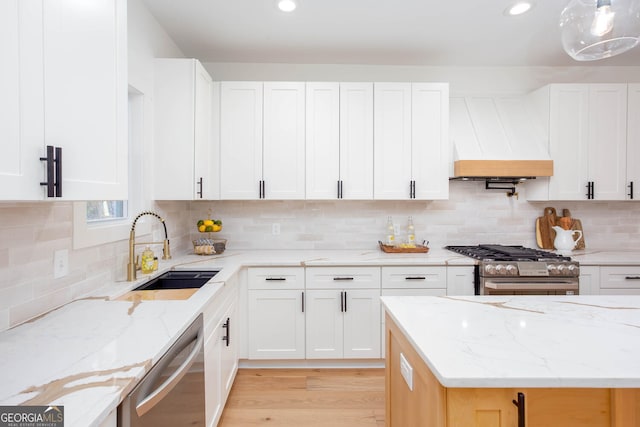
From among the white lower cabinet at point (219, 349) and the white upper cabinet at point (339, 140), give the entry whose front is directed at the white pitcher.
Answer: the white lower cabinet

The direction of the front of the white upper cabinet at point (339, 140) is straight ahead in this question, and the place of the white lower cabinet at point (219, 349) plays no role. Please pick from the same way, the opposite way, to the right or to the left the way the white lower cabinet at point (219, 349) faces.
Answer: to the left

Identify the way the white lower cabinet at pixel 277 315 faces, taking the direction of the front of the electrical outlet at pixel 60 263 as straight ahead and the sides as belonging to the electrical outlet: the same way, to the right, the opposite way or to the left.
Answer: to the right

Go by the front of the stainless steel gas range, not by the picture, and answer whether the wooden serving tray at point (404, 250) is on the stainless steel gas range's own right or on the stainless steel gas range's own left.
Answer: on the stainless steel gas range's own right

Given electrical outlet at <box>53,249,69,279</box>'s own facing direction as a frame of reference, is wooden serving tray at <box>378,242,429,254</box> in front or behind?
in front

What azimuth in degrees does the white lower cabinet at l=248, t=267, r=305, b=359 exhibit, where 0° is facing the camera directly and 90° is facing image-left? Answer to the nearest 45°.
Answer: approximately 0°

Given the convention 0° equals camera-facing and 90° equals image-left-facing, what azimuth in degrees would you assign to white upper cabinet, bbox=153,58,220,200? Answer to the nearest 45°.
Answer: approximately 270°

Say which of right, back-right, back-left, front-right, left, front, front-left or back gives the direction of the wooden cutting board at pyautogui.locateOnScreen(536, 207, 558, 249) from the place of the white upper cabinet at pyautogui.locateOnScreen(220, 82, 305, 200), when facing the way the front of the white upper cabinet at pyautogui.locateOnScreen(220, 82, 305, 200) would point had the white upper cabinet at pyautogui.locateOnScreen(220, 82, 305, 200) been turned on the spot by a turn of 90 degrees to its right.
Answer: back

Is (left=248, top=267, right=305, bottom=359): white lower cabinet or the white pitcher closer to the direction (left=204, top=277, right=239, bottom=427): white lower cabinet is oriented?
the white pitcher

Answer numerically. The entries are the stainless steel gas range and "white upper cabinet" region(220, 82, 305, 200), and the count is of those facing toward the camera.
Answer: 2

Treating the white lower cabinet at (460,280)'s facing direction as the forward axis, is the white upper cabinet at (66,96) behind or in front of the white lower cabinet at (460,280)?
in front

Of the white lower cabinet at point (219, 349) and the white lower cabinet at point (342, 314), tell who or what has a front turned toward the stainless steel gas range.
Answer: the white lower cabinet at point (219, 349)

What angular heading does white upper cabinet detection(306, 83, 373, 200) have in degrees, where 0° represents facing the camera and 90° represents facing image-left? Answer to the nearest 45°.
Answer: approximately 0°

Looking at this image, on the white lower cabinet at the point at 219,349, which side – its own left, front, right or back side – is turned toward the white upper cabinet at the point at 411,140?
front
